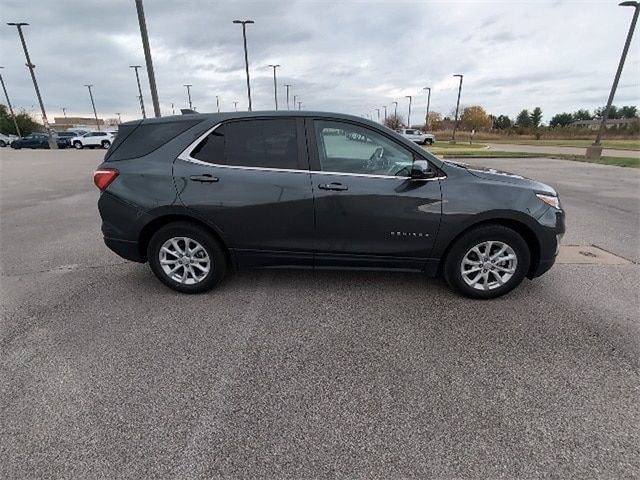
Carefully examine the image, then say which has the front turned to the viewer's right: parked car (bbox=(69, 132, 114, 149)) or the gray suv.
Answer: the gray suv

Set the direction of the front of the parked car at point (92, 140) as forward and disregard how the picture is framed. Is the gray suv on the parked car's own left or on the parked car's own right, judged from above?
on the parked car's own left

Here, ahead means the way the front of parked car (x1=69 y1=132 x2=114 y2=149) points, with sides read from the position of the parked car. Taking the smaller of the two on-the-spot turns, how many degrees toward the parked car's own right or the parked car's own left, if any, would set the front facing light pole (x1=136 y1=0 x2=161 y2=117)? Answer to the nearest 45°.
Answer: approximately 90° to the parked car's own left

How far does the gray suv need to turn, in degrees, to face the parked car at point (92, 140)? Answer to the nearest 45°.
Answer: approximately 135° to its left

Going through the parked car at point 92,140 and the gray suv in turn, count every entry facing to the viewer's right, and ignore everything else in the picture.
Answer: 1

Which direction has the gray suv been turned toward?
to the viewer's right

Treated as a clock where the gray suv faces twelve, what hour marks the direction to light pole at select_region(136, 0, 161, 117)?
The light pole is roughly at 8 o'clock from the gray suv.

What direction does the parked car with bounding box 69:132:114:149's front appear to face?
to the viewer's left
